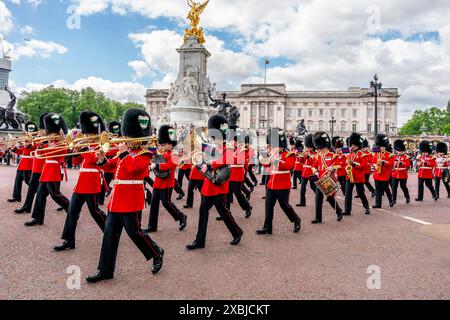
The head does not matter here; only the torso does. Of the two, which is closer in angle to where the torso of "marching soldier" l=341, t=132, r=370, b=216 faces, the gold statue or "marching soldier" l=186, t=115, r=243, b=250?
the marching soldier

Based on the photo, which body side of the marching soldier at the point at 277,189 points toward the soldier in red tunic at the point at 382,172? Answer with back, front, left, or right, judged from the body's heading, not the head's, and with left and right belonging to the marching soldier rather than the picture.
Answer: back

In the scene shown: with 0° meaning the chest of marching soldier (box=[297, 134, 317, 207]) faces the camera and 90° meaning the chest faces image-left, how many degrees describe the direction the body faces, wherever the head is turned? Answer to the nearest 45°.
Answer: approximately 45°

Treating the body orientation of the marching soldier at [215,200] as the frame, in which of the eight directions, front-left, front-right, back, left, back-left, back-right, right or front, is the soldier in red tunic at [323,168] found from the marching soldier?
back

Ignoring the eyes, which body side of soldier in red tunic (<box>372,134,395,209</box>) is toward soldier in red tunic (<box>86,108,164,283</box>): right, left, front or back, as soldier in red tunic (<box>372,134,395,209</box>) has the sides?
front

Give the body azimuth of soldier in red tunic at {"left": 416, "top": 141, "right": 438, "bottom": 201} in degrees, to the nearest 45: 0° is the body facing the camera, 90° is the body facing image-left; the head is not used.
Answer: approximately 45°

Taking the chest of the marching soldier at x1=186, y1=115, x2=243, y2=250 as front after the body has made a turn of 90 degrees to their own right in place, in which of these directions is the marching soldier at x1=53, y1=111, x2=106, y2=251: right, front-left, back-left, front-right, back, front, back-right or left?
front-left

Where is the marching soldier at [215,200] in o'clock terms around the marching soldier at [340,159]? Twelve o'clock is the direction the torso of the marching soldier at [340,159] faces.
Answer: the marching soldier at [215,200] is roughly at 11 o'clock from the marching soldier at [340,159].

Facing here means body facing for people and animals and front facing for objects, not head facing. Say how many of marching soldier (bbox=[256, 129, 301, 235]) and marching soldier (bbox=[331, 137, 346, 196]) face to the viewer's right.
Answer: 0

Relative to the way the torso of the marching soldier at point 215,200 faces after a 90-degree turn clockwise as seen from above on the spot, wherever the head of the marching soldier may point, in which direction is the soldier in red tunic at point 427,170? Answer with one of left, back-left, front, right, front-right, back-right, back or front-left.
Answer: right

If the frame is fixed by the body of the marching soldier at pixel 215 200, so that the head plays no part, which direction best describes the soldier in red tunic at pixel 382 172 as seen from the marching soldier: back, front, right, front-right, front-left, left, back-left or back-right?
back

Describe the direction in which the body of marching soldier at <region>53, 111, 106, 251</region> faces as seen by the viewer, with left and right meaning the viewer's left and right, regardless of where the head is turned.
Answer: facing to the left of the viewer
